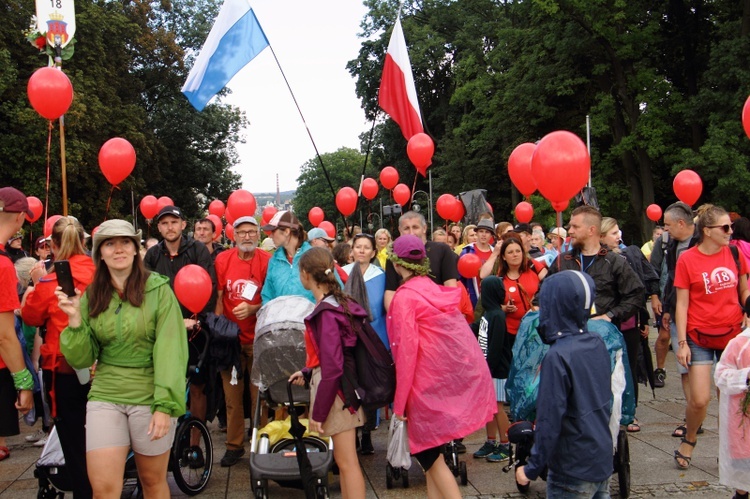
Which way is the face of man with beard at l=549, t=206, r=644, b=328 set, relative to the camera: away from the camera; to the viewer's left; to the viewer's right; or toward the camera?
to the viewer's left

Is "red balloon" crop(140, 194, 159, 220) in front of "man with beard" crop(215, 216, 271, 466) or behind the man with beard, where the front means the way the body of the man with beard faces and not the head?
behind

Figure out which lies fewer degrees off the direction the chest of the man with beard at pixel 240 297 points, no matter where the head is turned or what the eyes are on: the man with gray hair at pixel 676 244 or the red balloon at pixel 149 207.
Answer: the man with gray hair

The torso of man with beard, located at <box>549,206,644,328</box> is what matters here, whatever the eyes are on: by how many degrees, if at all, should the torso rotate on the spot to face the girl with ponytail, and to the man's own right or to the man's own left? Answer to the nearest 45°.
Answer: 0° — they already face them

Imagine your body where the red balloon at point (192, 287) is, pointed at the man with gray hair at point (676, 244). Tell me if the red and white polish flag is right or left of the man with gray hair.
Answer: left

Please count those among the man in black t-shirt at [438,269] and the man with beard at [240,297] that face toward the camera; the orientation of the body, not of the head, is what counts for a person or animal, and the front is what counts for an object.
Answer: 2

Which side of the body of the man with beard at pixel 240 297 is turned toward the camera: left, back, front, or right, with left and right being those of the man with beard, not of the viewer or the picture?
front

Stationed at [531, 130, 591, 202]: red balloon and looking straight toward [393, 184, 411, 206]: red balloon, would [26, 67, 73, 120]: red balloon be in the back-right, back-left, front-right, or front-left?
front-left

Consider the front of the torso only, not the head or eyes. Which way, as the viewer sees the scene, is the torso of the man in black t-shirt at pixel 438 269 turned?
toward the camera

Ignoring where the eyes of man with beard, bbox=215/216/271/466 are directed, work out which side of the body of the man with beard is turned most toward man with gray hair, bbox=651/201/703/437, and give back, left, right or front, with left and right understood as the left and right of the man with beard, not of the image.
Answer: left

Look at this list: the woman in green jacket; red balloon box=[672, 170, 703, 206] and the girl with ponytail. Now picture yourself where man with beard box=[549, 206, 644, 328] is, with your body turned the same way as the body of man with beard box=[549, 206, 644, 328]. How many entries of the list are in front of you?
2

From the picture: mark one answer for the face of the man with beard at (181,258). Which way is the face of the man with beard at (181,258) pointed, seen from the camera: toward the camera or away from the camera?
toward the camera

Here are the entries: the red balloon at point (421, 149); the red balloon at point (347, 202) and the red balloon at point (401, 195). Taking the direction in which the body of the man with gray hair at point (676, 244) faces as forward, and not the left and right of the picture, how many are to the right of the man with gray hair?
3

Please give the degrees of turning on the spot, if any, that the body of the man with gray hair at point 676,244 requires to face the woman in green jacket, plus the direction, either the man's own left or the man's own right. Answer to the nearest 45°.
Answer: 0° — they already face them

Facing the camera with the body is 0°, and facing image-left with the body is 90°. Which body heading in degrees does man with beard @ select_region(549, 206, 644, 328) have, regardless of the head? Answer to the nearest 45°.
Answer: approximately 45°

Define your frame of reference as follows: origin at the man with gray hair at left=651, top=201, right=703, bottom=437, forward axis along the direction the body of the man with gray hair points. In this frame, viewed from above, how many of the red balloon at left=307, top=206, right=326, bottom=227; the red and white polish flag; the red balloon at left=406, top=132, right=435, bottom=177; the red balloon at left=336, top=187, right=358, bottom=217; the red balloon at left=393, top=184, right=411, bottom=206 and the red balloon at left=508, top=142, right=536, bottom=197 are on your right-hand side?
6

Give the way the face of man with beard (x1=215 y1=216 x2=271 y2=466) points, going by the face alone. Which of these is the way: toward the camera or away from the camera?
toward the camera
